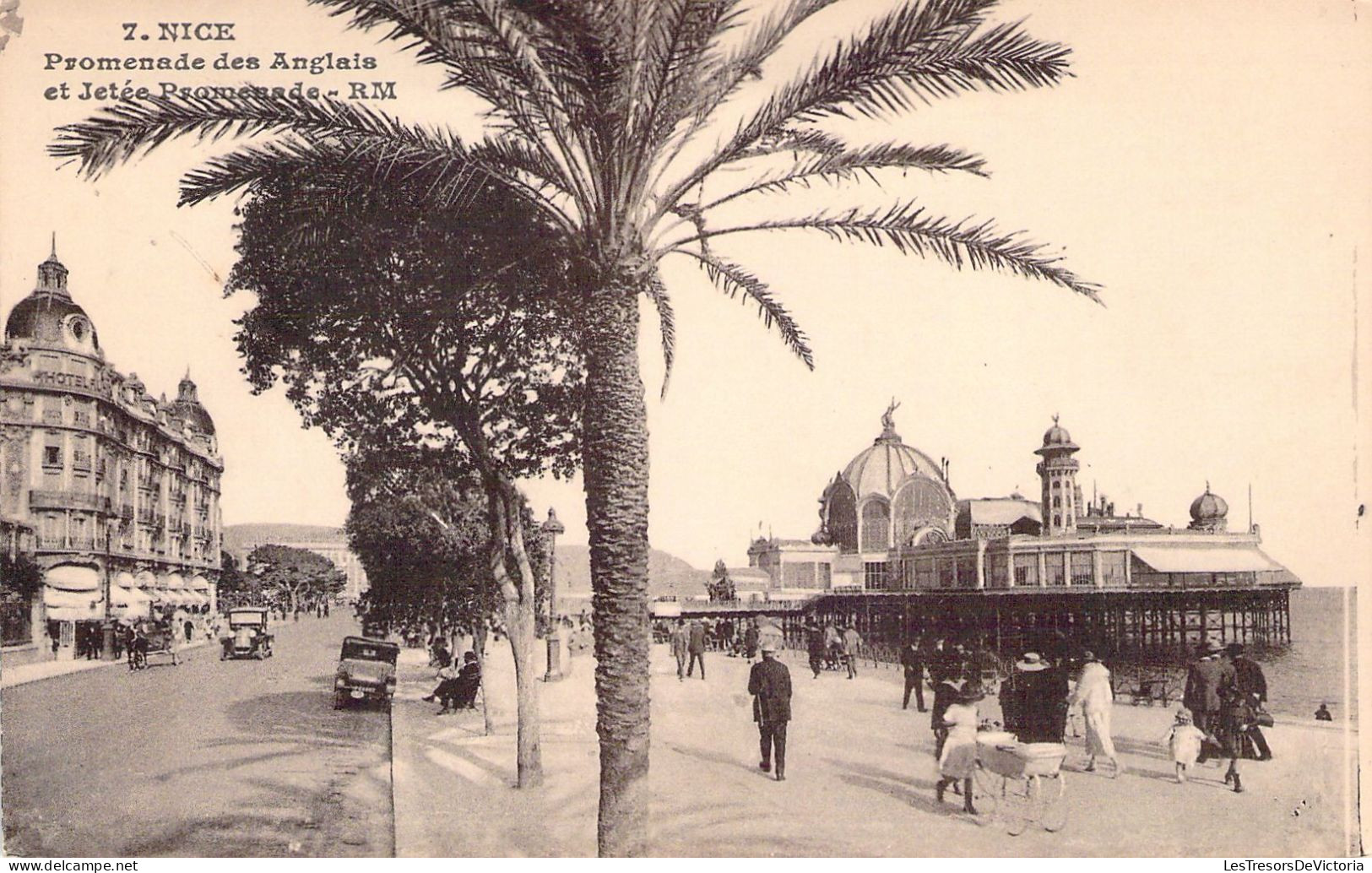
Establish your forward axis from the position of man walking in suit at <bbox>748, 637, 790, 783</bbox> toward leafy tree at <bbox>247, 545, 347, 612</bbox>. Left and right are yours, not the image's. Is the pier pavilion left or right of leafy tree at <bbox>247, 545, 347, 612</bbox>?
right

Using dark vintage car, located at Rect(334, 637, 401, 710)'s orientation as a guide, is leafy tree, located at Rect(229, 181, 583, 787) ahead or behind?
behind

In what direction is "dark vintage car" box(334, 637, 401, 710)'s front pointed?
away from the camera

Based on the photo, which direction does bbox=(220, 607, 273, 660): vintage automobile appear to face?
toward the camera
